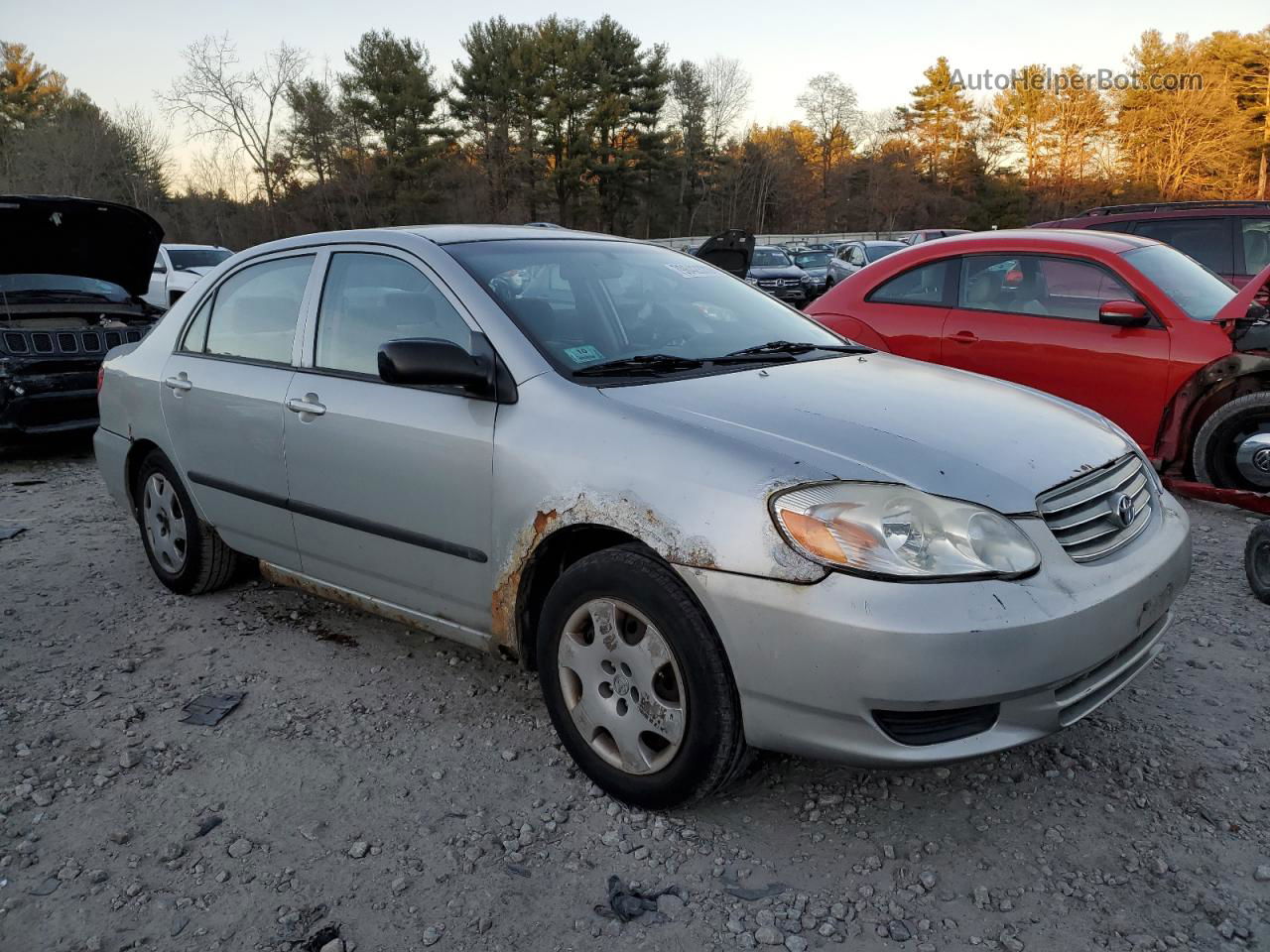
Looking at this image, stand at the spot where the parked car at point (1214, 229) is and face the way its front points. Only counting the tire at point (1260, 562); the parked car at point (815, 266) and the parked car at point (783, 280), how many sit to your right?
1

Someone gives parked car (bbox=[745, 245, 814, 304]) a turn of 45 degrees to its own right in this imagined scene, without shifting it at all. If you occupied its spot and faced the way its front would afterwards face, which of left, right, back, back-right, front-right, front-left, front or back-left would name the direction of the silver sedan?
front-left

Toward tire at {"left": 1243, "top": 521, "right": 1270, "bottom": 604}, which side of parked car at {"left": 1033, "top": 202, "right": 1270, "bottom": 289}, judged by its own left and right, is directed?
right

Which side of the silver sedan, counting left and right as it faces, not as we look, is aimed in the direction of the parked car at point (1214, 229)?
left

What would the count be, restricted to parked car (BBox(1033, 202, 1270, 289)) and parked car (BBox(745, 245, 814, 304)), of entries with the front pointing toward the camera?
1

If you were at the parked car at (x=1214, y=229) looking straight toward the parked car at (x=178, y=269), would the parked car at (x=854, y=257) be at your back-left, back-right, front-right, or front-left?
front-right

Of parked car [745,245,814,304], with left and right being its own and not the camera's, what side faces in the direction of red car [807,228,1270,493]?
front

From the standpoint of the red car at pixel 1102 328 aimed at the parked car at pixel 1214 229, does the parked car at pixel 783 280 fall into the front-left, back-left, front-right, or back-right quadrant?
front-left

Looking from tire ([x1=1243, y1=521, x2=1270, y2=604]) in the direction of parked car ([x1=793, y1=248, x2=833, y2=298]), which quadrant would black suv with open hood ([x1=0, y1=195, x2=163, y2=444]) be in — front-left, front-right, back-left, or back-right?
front-left

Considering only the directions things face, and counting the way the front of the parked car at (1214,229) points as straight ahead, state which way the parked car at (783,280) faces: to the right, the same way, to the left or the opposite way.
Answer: to the right

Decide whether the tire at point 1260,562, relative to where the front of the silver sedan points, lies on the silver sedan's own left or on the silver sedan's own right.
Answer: on the silver sedan's own left

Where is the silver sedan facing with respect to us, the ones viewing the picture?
facing the viewer and to the right of the viewer

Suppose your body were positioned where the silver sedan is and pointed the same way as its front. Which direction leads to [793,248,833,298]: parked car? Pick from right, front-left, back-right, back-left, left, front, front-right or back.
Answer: back-left

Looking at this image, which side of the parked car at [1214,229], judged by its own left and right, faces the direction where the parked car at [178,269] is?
back

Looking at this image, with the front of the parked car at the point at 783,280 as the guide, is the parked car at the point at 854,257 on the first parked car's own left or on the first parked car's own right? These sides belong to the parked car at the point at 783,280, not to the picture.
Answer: on the first parked car's own left

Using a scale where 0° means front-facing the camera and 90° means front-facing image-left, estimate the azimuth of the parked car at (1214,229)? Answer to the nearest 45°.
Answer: approximately 270°

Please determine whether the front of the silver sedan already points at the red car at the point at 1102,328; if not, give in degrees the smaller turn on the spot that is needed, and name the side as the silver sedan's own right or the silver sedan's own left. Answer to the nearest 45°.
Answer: approximately 90° to the silver sedan's own left

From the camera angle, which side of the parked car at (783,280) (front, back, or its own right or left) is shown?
front
